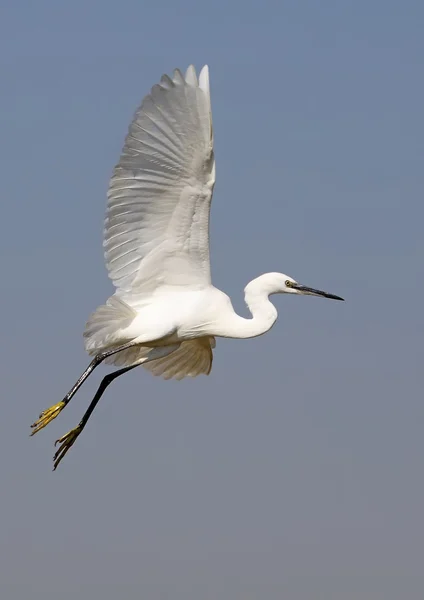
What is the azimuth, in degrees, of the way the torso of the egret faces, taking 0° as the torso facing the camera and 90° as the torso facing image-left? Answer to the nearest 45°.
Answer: approximately 270°
